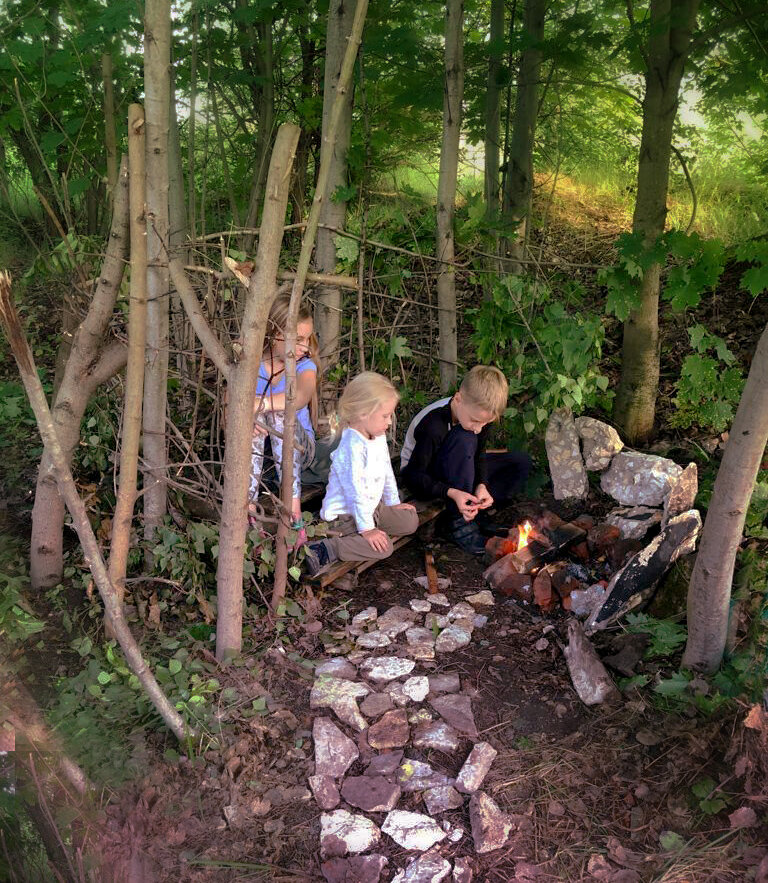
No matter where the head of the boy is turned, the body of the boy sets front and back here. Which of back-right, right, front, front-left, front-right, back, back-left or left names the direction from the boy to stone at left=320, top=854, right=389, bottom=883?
front-right

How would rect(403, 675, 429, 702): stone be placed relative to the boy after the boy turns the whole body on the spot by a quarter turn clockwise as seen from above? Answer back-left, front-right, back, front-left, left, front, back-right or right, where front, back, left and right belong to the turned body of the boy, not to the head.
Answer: front-left

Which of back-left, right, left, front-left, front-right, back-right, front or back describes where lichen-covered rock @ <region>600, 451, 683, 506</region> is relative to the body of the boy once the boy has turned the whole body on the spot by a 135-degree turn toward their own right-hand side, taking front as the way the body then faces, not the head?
back

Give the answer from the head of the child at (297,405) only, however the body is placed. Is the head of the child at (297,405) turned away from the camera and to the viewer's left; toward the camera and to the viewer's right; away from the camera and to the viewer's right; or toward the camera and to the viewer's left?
toward the camera and to the viewer's right

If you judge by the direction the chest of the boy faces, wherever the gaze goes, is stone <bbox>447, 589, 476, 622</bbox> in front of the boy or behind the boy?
in front

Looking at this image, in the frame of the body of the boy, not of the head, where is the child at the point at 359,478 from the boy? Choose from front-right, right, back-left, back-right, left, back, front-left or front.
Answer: right

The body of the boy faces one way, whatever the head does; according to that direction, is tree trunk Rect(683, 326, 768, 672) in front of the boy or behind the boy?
in front

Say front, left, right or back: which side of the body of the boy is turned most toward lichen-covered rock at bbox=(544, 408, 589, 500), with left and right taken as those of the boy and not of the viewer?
left

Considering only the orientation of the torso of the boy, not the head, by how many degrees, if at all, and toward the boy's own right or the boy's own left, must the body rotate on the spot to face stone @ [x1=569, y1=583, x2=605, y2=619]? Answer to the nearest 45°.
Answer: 0° — they already face it

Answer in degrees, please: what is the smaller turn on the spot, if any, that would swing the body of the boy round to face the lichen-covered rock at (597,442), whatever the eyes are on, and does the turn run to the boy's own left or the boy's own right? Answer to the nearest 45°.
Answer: approximately 90° to the boy's own left

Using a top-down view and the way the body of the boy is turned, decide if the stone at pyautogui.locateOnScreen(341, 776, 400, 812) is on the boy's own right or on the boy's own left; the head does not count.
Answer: on the boy's own right

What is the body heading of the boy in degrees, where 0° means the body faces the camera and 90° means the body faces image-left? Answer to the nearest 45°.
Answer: approximately 315°
